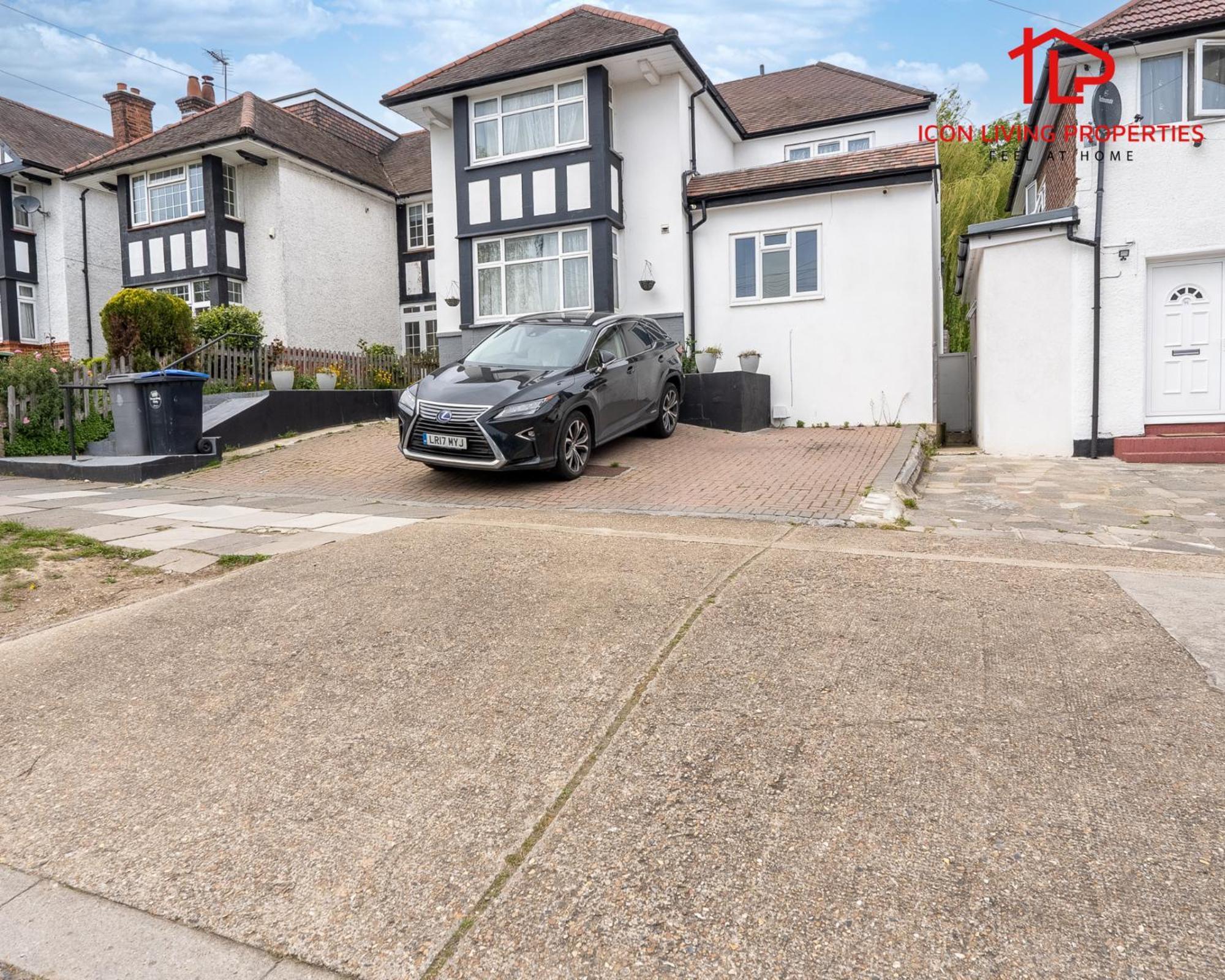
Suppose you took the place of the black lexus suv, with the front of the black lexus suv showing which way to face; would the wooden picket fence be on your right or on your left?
on your right

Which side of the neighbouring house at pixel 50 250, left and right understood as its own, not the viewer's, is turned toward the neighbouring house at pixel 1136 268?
left

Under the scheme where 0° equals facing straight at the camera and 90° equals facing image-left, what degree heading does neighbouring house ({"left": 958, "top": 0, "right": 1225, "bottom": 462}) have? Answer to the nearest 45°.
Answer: approximately 0°

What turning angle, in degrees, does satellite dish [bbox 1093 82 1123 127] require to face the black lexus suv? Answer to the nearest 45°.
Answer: approximately 90° to its right

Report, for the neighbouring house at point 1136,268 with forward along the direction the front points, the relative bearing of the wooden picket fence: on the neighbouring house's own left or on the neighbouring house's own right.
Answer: on the neighbouring house's own right

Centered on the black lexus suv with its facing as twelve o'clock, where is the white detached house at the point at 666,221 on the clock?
The white detached house is roughly at 5 o'clock from the black lexus suv.

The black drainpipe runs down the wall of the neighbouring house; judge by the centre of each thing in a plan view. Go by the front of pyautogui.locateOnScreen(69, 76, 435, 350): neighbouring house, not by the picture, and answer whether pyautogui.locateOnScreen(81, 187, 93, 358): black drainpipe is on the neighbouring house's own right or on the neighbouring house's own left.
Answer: on the neighbouring house's own right

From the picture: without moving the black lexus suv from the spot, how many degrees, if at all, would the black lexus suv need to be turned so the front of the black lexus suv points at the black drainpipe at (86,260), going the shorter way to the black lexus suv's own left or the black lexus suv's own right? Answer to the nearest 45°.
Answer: approximately 90° to the black lexus suv's own right

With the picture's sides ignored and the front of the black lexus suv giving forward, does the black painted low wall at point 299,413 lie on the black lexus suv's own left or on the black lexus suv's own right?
on the black lexus suv's own right

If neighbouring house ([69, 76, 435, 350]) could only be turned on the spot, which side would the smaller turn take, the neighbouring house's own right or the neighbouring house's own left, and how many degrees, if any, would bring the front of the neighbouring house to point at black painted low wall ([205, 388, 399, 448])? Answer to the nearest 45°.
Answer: approximately 45° to the neighbouring house's own left

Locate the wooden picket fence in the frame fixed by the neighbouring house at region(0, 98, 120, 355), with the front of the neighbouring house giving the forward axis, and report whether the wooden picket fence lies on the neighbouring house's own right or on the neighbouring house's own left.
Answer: on the neighbouring house's own left

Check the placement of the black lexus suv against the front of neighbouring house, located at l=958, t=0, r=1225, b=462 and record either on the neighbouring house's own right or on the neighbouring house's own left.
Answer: on the neighbouring house's own right
